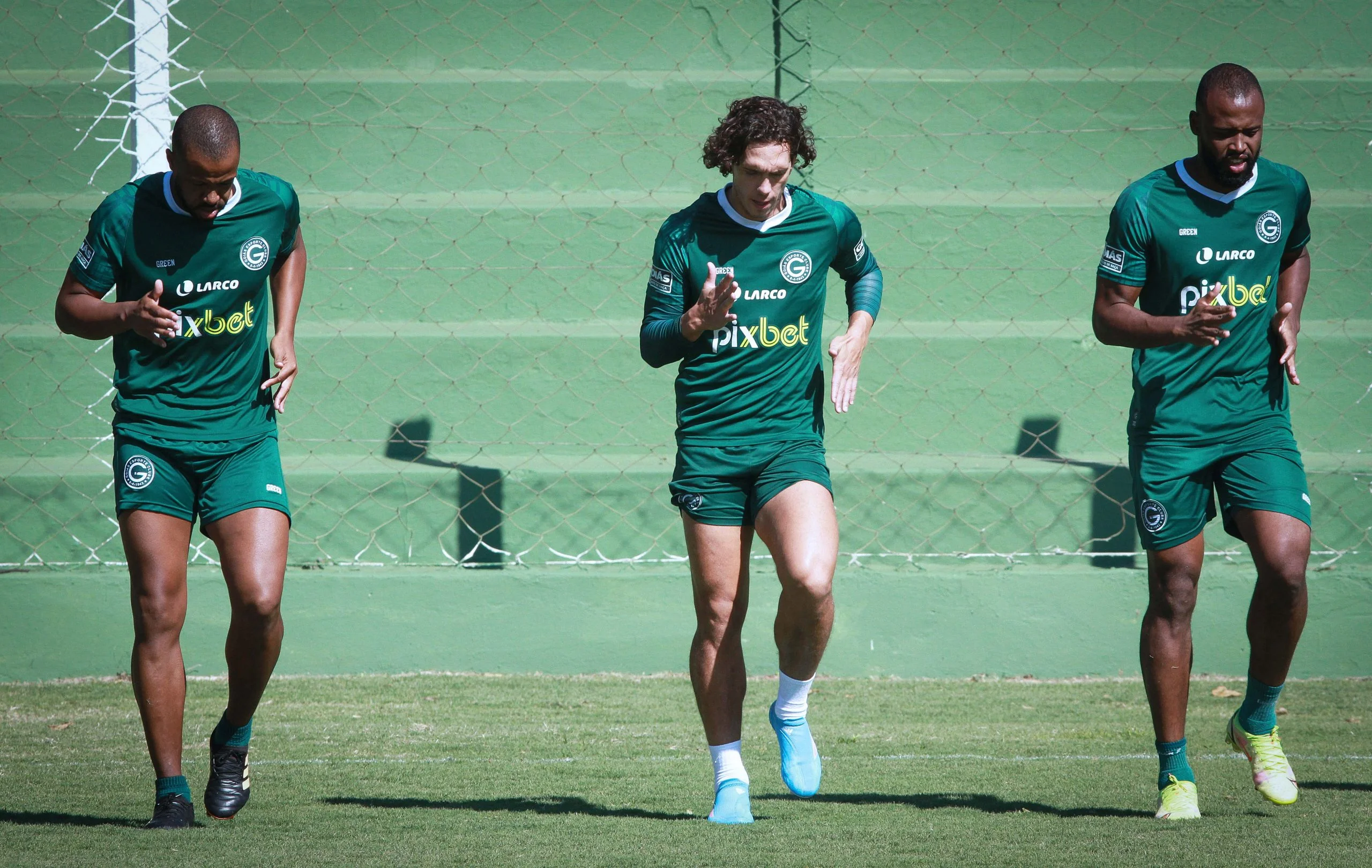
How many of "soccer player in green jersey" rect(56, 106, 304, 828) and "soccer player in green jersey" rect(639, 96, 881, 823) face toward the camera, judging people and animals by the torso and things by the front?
2

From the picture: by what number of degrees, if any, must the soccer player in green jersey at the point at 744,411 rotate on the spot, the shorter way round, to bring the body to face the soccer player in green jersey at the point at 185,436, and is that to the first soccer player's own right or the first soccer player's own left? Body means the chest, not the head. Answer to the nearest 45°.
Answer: approximately 90° to the first soccer player's own right

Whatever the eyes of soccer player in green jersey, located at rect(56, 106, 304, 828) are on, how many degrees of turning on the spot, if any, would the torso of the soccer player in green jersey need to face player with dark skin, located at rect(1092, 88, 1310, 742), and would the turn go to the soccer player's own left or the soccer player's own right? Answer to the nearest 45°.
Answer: approximately 90° to the soccer player's own left

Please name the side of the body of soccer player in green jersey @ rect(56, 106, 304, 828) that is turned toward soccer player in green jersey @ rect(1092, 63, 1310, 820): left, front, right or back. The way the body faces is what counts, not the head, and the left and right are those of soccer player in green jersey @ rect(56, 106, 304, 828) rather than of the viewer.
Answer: left

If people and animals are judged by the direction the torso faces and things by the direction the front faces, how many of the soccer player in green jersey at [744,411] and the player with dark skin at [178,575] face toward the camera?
2

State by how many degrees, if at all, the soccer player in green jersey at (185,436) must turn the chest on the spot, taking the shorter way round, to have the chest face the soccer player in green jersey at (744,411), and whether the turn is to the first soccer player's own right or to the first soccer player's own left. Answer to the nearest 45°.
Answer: approximately 90° to the first soccer player's own left

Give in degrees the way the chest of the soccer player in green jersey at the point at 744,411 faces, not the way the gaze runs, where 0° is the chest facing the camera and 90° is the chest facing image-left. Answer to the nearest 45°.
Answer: approximately 0°

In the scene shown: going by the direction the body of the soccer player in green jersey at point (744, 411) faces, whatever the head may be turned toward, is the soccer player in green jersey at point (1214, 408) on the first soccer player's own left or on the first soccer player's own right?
on the first soccer player's own left

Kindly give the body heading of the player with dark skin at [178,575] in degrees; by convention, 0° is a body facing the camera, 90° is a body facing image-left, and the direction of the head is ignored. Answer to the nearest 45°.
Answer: approximately 0°

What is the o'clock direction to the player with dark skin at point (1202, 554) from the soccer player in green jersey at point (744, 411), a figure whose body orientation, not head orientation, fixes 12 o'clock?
The player with dark skin is roughly at 9 o'clock from the soccer player in green jersey.
